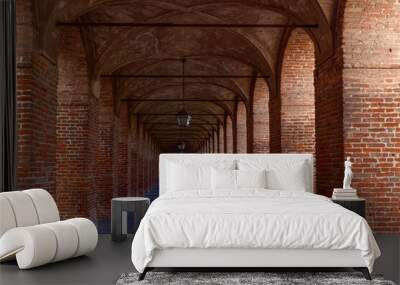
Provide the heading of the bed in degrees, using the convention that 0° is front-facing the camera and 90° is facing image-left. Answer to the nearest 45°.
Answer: approximately 0°

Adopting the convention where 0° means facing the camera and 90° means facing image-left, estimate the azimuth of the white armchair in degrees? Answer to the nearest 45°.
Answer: approximately 315°

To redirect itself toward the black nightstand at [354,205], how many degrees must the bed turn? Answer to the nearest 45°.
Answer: approximately 135° to its left

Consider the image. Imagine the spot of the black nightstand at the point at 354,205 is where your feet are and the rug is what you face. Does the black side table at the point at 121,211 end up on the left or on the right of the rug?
right

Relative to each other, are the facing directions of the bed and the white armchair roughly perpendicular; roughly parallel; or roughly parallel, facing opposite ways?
roughly perpendicular

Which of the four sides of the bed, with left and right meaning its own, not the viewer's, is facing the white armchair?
right

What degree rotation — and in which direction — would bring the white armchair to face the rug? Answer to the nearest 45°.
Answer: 0° — it already faces it

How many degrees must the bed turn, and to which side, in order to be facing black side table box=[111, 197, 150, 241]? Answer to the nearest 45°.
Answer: approximately 135° to its right

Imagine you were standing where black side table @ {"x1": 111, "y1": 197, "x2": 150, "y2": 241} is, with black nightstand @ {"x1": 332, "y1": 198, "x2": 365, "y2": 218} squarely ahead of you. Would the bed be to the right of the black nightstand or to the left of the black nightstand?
right
